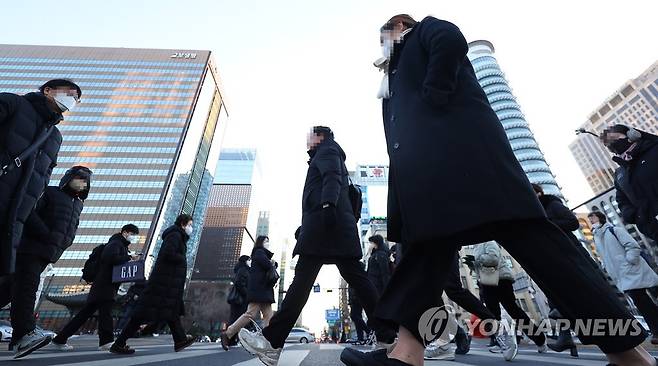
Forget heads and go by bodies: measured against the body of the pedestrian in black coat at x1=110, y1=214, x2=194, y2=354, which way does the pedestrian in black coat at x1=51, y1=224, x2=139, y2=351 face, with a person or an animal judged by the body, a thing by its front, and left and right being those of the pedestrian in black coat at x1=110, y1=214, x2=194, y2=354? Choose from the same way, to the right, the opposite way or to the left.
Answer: the same way

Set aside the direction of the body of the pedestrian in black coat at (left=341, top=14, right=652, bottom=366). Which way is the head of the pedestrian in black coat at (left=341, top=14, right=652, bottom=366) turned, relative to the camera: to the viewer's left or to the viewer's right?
to the viewer's left

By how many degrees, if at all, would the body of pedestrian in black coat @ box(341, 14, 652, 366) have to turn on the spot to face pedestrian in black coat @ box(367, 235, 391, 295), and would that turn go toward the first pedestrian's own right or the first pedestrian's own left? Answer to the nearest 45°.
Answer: approximately 45° to the first pedestrian's own right

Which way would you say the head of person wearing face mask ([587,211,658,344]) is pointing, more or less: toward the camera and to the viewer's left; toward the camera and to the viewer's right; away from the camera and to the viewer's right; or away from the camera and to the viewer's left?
toward the camera and to the viewer's left

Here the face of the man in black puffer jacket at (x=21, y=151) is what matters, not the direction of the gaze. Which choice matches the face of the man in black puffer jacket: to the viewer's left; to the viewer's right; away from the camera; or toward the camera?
to the viewer's right

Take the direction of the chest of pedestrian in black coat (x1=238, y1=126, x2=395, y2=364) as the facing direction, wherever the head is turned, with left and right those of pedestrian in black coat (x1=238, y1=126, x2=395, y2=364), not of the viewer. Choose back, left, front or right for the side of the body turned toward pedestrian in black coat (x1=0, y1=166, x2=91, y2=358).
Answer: front

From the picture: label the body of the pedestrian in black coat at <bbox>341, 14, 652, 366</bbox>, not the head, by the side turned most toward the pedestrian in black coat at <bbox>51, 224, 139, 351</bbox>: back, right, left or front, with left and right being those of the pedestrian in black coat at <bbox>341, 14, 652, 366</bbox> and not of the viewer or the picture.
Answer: front

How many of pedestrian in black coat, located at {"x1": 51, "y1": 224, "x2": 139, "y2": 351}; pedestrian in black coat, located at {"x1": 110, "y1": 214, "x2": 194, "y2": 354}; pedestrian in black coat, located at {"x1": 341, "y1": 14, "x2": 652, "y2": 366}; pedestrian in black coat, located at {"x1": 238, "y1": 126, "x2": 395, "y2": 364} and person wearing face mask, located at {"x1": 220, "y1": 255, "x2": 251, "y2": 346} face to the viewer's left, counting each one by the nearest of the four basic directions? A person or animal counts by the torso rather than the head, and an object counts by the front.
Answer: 2
